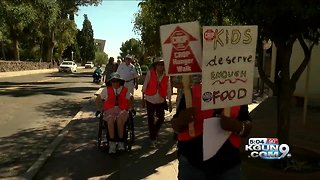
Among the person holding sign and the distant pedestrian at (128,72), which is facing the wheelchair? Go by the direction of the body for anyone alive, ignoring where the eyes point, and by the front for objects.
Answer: the distant pedestrian

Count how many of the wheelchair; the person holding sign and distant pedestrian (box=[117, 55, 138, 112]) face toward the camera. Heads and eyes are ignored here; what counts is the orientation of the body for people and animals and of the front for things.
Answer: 3

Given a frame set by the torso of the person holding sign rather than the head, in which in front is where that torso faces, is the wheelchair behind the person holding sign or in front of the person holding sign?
behind

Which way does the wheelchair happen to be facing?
toward the camera

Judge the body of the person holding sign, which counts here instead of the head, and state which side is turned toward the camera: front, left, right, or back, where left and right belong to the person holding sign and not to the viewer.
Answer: front

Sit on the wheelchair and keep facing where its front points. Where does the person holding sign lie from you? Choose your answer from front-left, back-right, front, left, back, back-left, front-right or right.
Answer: front

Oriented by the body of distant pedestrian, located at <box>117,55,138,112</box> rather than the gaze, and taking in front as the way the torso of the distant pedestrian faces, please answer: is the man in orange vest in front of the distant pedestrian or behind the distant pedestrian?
in front
